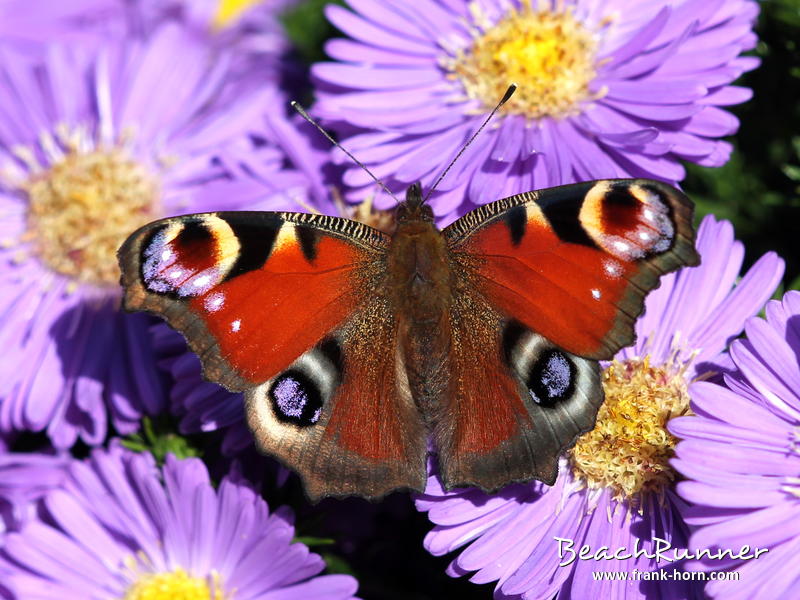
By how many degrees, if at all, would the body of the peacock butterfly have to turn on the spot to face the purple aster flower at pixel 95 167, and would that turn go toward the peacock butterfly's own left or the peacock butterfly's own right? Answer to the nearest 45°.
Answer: approximately 45° to the peacock butterfly's own left

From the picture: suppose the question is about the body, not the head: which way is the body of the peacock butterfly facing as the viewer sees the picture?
away from the camera

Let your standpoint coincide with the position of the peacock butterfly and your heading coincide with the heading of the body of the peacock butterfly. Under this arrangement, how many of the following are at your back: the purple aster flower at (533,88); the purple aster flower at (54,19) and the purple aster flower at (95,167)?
0

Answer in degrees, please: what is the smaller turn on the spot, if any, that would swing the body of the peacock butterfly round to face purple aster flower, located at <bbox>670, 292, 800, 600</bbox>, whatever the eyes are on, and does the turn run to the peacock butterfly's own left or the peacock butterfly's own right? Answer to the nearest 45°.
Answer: approximately 90° to the peacock butterfly's own right

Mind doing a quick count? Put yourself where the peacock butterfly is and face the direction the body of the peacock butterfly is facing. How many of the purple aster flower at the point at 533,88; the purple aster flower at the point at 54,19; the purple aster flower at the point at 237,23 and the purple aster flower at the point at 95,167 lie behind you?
0

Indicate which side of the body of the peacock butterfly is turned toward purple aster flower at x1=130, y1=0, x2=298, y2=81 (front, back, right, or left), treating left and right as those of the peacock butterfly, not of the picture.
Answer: front

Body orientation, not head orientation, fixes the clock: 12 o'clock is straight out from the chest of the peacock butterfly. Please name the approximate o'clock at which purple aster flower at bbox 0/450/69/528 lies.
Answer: The purple aster flower is roughly at 9 o'clock from the peacock butterfly.

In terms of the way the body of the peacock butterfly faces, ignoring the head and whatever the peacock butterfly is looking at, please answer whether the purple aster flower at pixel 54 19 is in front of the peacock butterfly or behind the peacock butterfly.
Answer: in front

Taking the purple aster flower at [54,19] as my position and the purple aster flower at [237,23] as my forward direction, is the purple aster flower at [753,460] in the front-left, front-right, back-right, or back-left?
front-right

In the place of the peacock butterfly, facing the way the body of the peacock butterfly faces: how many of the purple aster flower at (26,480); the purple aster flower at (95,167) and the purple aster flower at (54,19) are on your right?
0
